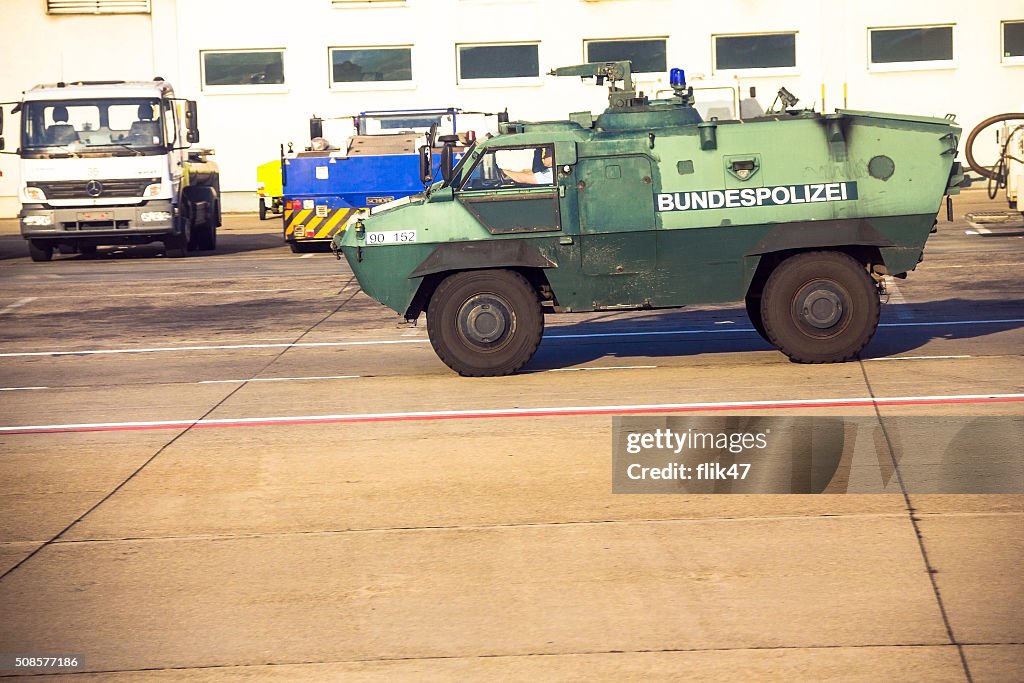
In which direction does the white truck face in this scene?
toward the camera

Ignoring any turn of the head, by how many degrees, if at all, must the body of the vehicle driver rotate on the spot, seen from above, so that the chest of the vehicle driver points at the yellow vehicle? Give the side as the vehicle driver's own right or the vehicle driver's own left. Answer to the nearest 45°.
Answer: approximately 90° to the vehicle driver's own right

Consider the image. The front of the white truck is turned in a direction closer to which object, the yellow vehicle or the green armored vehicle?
the green armored vehicle

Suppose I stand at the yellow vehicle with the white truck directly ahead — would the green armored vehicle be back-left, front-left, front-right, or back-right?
front-left

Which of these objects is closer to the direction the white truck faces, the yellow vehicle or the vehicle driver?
the vehicle driver

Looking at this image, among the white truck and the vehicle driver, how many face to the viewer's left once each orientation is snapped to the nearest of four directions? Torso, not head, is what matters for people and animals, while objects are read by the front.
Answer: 1

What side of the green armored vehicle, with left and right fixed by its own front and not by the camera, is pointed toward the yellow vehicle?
right

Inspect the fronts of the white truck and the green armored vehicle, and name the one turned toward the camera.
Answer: the white truck

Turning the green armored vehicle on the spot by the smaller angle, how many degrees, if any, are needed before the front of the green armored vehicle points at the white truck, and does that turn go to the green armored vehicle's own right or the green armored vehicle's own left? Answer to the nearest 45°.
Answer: approximately 45° to the green armored vehicle's own right

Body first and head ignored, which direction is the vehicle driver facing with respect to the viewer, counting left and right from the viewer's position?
facing to the left of the viewer

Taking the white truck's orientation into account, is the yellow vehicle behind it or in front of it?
behind

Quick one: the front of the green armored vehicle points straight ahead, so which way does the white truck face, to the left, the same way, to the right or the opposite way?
to the left

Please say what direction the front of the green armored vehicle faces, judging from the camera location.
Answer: facing to the left of the viewer
